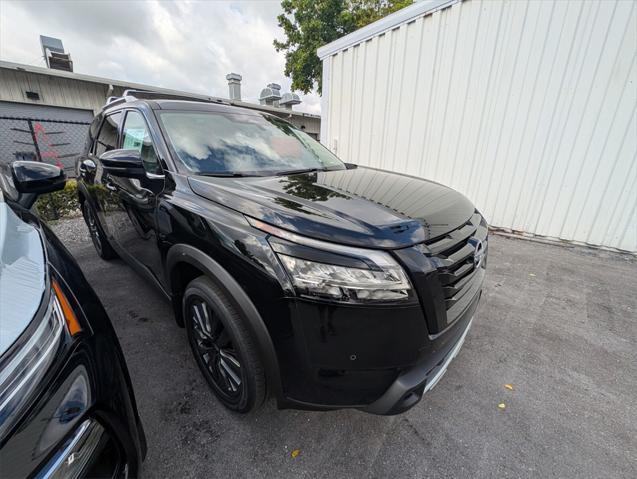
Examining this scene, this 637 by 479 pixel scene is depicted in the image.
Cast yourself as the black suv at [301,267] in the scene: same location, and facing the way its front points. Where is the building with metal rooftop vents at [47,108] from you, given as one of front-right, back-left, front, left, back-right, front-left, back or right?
back

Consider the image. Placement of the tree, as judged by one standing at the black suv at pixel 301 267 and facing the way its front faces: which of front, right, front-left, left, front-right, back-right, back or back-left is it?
back-left

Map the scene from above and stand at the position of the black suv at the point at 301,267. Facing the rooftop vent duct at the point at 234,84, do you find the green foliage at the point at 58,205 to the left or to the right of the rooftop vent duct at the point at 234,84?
left

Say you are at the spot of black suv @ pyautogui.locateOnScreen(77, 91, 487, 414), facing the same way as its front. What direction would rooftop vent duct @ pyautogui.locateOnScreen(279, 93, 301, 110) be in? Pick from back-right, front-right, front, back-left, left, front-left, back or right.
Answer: back-left

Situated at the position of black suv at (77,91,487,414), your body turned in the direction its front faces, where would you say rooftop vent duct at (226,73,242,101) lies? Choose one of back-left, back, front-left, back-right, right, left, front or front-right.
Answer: back-left

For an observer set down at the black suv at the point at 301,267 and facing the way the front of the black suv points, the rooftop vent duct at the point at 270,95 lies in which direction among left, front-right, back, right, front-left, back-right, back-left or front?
back-left

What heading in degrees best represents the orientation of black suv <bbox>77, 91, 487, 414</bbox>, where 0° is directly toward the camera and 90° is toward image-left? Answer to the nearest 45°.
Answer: approximately 315°

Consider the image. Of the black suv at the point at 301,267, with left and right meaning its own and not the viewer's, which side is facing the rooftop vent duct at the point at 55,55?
back
